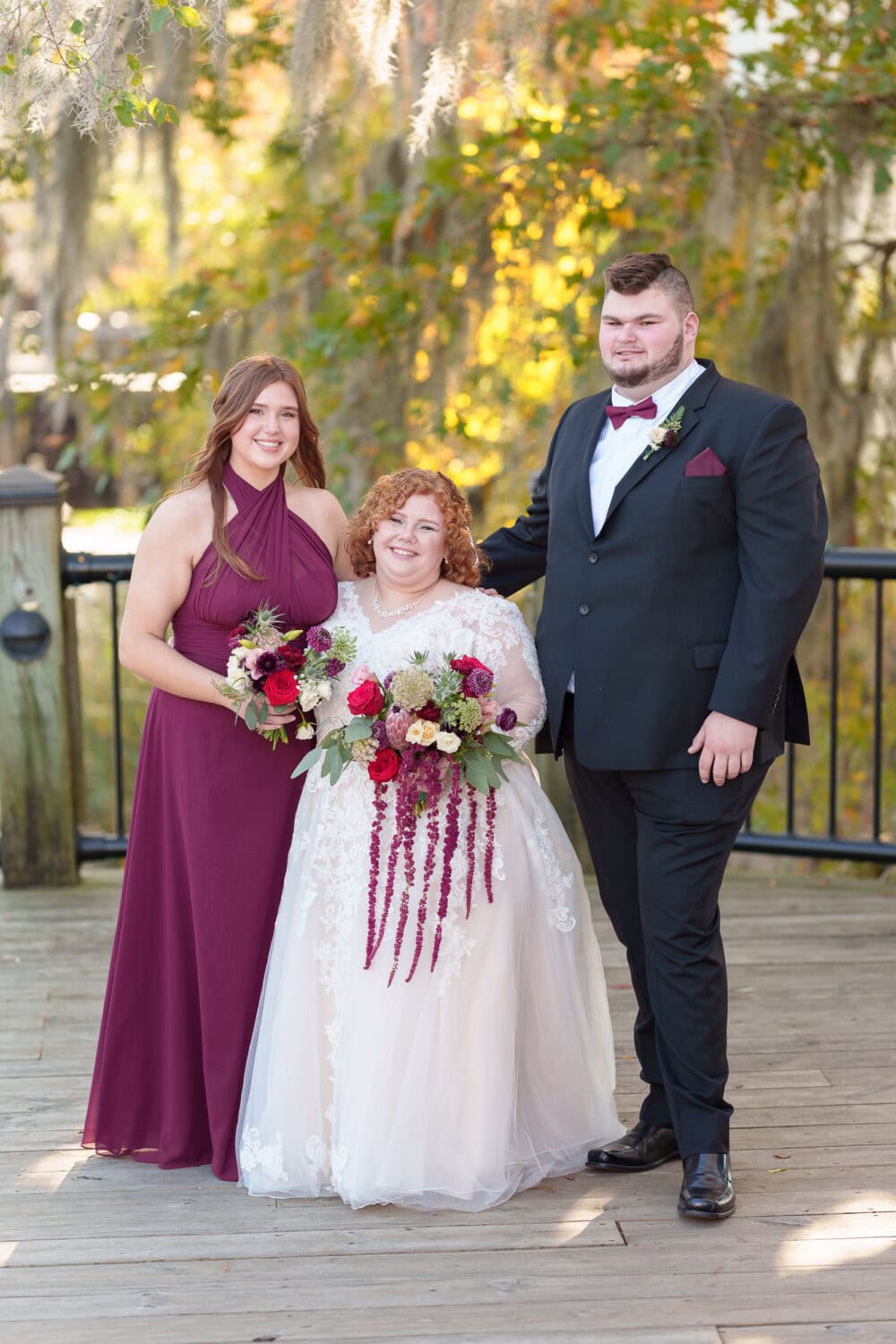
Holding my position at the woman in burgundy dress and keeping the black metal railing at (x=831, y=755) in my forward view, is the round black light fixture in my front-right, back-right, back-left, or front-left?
front-left

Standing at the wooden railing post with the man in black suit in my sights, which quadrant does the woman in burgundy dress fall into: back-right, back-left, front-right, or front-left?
front-right

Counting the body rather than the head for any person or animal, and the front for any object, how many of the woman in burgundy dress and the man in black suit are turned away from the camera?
0

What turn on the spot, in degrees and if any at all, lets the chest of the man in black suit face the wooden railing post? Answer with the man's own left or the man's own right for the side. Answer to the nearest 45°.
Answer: approximately 90° to the man's own right

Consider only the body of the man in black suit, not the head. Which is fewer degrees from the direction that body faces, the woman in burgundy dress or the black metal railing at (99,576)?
the woman in burgundy dress

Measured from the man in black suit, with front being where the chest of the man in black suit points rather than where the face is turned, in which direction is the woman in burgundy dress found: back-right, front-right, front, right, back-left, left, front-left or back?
front-right

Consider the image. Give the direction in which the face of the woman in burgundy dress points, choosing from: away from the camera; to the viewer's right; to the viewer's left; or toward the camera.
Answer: toward the camera

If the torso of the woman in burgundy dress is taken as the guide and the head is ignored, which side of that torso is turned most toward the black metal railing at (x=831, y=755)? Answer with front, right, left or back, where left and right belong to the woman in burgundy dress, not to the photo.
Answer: left

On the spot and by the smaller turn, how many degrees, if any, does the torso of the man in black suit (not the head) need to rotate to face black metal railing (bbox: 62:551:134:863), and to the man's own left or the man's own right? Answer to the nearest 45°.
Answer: approximately 90° to the man's own right

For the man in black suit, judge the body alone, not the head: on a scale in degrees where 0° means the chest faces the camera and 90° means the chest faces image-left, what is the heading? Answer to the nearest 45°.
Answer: approximately 45°

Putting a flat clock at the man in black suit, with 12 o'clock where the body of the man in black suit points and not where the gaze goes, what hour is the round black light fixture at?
The round black light fixture is roughly at 3 o'clock from the man in black suit.

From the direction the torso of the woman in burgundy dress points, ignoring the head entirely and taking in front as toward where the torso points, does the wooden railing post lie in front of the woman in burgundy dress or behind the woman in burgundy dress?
behind

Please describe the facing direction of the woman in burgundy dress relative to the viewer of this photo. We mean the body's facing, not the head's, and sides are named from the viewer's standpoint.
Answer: facing the viewer and to the right of the viewer

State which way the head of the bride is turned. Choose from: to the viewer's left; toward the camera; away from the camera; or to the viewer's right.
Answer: toward the camera
